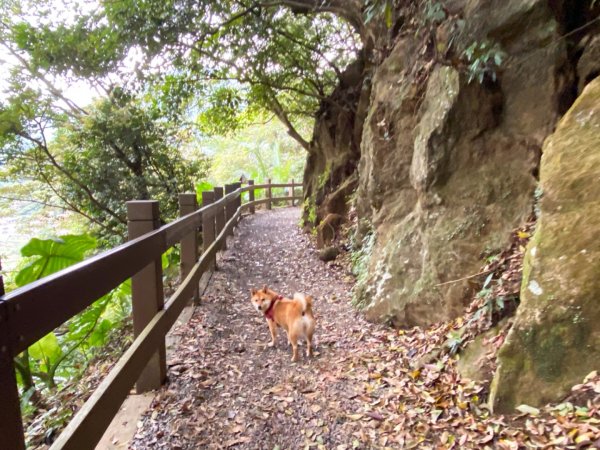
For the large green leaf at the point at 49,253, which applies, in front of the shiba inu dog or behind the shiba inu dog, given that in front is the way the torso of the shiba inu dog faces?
in front

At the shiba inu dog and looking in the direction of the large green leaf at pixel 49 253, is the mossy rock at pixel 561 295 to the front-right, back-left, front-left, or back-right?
back-left

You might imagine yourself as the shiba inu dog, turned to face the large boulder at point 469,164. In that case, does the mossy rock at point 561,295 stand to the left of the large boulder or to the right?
right

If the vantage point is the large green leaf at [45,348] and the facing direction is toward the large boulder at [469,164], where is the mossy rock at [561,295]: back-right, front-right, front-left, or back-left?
front-right

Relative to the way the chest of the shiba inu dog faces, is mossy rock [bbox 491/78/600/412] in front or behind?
behind
